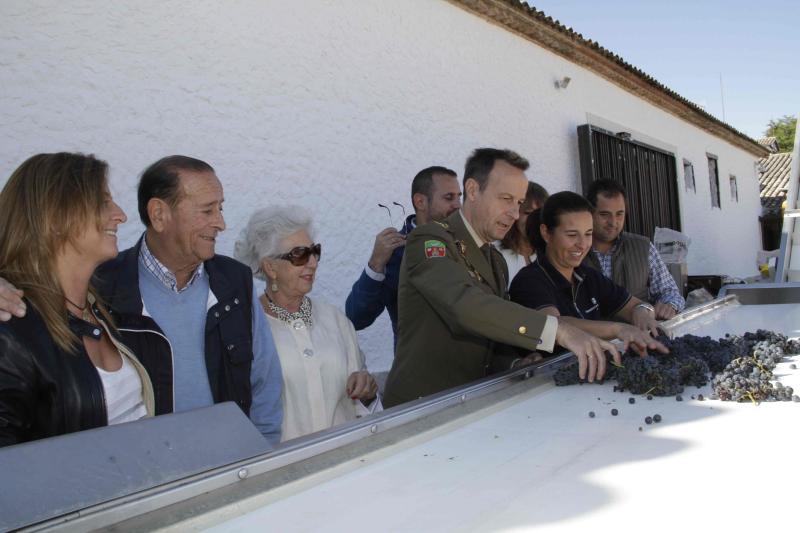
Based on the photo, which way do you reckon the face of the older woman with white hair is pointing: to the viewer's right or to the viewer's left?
to the viewer's right

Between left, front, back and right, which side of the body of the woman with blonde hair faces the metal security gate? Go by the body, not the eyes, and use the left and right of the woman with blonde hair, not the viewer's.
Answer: left

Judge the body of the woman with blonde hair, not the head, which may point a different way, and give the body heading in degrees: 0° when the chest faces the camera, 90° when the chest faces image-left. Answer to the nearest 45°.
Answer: approximately 315°

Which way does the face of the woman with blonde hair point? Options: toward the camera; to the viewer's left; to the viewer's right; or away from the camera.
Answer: to the viewer's right

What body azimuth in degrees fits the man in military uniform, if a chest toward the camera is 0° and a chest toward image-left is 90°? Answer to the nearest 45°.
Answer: approximately 315°

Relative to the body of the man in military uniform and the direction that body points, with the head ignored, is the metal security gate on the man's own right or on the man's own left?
on the man's own left

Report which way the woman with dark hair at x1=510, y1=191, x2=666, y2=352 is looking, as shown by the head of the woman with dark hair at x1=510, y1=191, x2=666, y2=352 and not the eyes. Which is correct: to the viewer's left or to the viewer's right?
to the viewer's right

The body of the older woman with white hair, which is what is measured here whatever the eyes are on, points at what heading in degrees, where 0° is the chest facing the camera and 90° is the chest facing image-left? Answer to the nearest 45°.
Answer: approximately 315°

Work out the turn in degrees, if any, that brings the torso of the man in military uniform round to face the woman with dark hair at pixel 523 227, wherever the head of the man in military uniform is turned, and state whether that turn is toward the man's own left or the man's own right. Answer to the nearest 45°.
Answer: approximately 135° to the man's own left

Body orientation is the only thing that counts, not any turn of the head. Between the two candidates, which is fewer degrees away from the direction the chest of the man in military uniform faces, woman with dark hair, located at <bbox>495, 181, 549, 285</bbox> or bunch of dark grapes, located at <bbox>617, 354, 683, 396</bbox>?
the bunch of dark grapes
